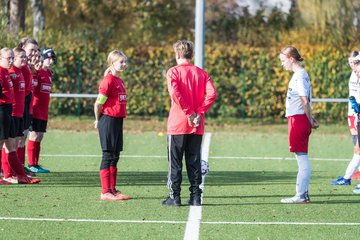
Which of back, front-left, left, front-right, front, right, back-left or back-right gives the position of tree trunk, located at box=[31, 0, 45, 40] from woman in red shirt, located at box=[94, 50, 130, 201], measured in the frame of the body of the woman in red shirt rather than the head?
left

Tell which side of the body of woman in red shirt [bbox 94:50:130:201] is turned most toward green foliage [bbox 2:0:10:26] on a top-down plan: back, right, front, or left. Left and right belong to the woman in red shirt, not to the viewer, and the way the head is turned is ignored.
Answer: left

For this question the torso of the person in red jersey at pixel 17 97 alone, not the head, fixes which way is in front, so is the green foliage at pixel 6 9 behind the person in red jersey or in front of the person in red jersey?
behind

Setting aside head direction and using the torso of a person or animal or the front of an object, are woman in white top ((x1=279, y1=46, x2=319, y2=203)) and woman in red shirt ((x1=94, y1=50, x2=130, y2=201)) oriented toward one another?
yes

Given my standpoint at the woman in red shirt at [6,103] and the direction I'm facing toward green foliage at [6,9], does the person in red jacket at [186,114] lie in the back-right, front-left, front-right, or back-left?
back-right

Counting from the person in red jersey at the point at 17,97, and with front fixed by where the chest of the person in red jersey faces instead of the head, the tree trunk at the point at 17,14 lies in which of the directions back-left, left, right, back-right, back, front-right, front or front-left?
back-left

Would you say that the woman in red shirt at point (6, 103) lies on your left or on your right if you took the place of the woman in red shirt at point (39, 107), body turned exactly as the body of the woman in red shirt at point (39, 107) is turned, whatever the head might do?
on your right

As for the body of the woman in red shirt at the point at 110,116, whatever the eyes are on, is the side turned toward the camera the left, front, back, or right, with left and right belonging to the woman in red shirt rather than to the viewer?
right

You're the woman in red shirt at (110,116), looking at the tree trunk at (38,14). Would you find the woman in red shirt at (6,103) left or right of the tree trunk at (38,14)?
left

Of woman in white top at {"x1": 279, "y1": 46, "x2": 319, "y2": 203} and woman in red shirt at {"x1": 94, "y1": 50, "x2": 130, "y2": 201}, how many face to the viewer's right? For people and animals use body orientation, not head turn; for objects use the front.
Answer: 1

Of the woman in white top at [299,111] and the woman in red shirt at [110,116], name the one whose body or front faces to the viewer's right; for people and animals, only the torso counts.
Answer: the woman in red shirt

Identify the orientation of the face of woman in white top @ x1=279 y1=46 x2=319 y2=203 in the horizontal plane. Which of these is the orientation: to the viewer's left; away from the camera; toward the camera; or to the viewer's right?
to the viewer's left

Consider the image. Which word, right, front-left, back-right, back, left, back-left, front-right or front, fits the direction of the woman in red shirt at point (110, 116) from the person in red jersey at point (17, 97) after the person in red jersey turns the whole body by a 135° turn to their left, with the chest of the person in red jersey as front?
back-right

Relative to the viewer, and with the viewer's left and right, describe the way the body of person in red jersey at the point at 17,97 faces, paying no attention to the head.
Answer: facing the viewer and to the right of the viewer

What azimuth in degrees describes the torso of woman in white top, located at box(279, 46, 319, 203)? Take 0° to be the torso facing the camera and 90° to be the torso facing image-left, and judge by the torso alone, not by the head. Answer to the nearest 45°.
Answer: approximately 90°
